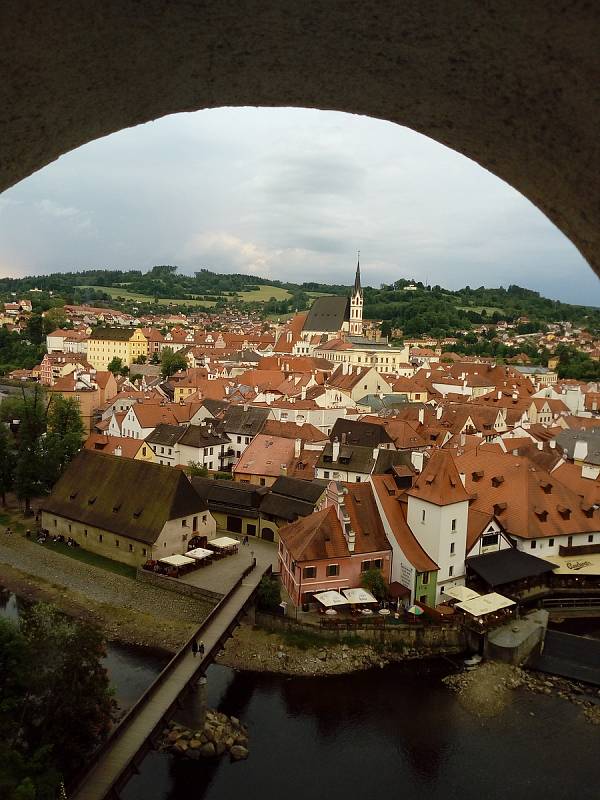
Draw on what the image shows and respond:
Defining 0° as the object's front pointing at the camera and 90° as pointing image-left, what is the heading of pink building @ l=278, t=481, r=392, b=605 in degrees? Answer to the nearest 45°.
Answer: approximately 0°

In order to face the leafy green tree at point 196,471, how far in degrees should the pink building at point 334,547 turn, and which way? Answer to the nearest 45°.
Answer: approximately 135° to its right

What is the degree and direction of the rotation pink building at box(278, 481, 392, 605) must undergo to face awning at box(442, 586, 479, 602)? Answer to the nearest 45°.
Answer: approximately 90° to its left

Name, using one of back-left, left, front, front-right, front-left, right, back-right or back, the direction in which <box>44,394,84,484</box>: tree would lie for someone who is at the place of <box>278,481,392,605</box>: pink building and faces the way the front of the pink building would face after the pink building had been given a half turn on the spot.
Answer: front-left

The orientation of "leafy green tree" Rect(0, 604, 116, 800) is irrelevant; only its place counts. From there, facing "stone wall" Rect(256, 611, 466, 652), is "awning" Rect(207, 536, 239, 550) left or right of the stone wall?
left

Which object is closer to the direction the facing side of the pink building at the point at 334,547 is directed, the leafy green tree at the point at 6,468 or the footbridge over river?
the footbridge over river

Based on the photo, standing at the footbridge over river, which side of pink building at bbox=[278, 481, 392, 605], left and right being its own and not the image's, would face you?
front

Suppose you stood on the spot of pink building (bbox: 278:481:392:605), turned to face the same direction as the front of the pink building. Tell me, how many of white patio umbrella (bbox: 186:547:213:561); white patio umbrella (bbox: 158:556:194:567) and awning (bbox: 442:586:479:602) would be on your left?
1

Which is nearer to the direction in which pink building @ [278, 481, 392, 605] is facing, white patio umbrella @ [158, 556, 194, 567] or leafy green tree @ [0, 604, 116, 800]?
the leafy green tree

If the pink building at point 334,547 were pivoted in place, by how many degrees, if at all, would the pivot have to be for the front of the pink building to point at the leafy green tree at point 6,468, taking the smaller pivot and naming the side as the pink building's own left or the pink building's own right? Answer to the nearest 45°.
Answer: approximately 135° to the pink building's own right

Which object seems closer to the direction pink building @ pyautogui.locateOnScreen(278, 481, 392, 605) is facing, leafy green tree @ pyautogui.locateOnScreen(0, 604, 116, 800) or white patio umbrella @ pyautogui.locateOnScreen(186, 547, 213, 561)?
the leafy green tree

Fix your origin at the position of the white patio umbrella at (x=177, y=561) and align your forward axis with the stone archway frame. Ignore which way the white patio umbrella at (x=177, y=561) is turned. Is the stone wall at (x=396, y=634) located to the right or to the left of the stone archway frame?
left

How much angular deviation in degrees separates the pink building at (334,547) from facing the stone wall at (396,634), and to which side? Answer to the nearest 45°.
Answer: approximately 45° to its left

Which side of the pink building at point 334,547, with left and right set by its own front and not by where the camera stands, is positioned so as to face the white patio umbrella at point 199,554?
right

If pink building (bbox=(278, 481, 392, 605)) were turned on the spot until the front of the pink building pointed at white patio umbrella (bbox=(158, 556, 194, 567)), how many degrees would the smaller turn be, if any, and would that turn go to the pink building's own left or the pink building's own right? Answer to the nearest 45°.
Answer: approximately 90° to the pink building's own right

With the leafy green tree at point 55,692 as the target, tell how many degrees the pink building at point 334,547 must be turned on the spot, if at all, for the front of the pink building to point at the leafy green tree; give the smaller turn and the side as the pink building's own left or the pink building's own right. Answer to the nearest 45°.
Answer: approximately 45° to the pink building's own right
